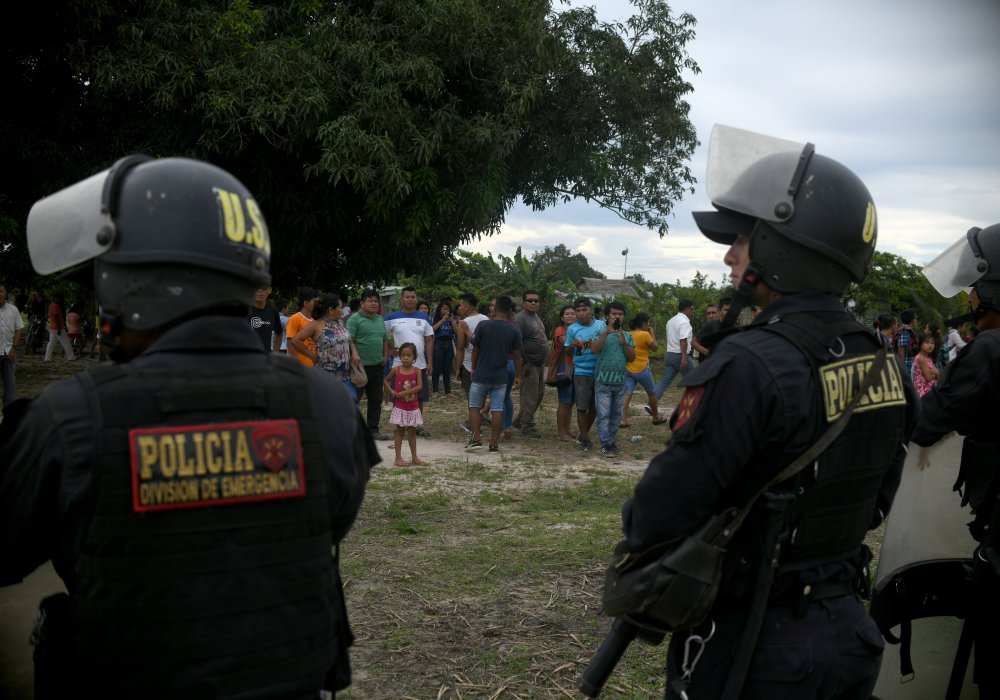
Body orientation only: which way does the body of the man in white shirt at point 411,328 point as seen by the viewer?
toward the camera

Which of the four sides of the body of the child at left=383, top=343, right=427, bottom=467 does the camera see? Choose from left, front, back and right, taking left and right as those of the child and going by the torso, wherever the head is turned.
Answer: front

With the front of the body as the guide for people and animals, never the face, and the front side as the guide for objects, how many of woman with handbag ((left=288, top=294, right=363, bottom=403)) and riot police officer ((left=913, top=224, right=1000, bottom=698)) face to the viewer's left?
1

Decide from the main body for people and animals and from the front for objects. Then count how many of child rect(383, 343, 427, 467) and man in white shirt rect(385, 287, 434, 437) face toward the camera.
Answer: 2

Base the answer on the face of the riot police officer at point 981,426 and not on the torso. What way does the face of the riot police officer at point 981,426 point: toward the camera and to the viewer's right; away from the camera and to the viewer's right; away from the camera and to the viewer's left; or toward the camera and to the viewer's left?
away from the camera and to the viewer's left

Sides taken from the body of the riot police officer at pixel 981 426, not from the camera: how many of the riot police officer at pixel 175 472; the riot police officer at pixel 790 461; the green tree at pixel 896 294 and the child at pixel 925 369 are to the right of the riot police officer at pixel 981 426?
2

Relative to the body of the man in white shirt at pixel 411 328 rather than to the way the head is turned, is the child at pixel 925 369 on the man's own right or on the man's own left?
on the man's own left

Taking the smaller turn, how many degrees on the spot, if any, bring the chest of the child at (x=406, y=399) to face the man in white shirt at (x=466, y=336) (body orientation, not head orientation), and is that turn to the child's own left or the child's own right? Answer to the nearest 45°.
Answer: approximately 180°

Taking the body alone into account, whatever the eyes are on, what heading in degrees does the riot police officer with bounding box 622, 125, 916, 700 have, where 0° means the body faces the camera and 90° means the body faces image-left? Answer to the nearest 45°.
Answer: approximately 135°

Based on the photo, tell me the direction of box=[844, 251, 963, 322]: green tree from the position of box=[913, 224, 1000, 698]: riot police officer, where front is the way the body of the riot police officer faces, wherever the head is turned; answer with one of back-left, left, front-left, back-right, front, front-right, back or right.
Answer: right
